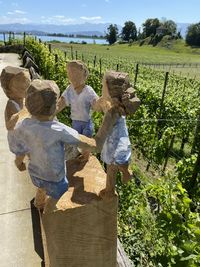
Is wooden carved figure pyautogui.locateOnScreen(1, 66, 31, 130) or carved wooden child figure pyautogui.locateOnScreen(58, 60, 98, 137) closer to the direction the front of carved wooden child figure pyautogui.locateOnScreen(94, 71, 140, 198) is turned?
the wooden carved figure

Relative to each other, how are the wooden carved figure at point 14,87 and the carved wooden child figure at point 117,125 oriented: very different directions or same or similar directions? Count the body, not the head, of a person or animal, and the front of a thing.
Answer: very different directions

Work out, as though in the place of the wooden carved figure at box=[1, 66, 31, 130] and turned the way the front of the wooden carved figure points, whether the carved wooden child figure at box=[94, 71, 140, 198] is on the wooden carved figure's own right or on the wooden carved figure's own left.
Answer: on the wooden carved figure's own right

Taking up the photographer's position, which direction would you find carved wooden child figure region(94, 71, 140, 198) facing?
facing to the left of the viewer

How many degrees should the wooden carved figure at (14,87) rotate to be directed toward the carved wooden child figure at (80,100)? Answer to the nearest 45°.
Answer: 0° — it already faces it

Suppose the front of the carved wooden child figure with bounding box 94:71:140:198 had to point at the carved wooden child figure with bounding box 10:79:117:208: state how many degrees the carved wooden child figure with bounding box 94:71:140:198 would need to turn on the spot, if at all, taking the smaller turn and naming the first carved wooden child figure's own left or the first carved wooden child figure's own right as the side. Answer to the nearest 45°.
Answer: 0° — it already faces it

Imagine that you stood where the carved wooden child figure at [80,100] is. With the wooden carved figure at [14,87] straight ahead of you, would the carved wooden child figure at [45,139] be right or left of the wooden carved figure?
left

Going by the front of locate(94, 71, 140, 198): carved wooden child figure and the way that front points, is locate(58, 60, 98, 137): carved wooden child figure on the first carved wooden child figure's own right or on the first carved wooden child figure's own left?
on the first carved wooden child figure's own right

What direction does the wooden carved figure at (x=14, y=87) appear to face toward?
to the viewer's right
